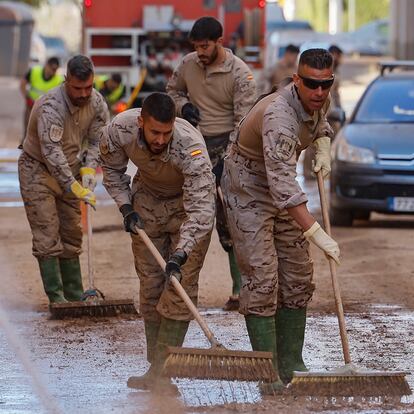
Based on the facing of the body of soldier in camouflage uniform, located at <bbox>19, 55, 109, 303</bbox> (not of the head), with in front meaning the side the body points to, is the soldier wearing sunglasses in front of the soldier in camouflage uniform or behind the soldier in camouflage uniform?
in front

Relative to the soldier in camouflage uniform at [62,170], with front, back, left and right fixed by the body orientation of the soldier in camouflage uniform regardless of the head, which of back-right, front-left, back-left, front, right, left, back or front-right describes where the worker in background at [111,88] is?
back-left

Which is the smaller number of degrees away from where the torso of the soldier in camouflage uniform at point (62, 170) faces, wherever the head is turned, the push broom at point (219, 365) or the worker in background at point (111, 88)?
the push broom

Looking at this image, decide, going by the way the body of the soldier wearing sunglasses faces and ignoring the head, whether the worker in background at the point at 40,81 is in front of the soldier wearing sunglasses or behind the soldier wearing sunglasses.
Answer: behind

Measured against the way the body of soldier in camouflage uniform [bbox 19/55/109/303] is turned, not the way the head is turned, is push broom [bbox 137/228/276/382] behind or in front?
in front

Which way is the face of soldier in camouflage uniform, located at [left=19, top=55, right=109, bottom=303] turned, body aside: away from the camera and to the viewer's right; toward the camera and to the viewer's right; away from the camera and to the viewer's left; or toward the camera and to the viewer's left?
toward the camera and to the viewer's right

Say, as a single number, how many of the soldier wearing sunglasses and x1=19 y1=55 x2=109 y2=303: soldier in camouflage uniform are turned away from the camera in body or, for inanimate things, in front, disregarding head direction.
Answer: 0

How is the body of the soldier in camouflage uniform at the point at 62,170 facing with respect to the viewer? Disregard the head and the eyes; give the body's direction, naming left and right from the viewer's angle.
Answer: facing the viewer and to the right of the viewer
